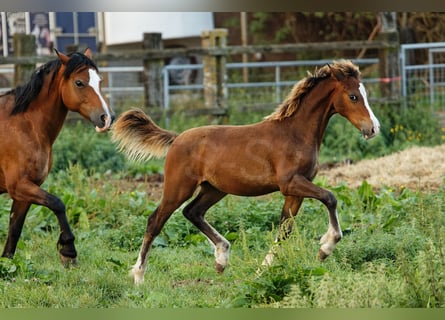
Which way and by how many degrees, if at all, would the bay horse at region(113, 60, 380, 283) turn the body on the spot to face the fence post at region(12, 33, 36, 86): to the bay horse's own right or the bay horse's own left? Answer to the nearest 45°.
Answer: approximately 135° to the bay horse's own left

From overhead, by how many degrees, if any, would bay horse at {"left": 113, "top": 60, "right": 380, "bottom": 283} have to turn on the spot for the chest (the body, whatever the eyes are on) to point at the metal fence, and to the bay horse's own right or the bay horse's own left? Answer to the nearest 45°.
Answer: approximately 90° to the bay horse's own left

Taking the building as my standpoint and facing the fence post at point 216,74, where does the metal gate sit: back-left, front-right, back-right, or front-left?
front-left

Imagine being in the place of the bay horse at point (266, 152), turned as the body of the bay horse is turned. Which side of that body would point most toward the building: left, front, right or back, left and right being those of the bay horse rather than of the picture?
left

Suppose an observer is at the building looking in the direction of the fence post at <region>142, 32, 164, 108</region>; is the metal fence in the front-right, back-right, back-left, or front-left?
front-left

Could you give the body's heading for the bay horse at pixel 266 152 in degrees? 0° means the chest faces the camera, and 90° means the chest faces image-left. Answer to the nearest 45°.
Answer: approximately 270°

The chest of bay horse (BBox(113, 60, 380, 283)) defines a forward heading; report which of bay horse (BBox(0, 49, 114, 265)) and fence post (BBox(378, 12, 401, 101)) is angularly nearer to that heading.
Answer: the fence post

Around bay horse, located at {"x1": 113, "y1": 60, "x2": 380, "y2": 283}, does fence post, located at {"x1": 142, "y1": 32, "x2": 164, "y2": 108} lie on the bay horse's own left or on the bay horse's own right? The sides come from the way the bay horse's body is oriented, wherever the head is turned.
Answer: on the bay horse's own left

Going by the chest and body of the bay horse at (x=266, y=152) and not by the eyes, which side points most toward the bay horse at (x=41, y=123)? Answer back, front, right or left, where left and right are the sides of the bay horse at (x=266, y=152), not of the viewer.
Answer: back

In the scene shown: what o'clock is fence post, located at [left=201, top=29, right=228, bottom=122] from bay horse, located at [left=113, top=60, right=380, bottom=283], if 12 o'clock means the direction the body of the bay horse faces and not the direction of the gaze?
The fence post is roughly at 9 o'clock from the bay horse.

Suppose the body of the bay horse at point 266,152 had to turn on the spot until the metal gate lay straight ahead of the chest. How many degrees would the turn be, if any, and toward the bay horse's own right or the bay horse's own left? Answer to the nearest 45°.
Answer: approximately 90° to the bay horse's own left
